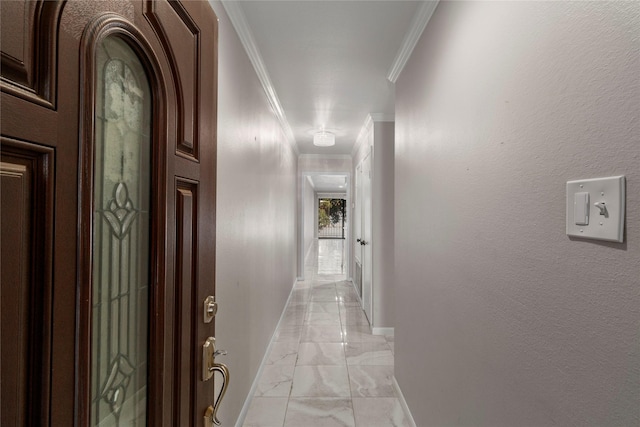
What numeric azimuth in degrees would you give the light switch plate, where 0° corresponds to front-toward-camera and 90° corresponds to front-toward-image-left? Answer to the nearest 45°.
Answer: approximately 45°

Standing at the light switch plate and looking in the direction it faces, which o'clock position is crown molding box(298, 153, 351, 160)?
The crown molding is roughly at 3 o'clock from the light switch plate.

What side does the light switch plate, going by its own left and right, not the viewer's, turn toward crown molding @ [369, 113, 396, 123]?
right

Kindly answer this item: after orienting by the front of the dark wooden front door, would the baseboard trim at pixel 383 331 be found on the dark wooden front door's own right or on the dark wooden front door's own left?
on the dark wooden front door's own left

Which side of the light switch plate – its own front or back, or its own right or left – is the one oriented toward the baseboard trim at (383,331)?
right

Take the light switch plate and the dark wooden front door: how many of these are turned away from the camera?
0

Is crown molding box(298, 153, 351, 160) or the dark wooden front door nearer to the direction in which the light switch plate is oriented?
the dark wooden front door

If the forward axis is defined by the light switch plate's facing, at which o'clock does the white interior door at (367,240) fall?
The white interior door is roughly at 3 o'clock from the light switch plate.

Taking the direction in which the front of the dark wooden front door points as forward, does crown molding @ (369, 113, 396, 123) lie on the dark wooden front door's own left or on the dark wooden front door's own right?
on the dark wooden front door's own left
